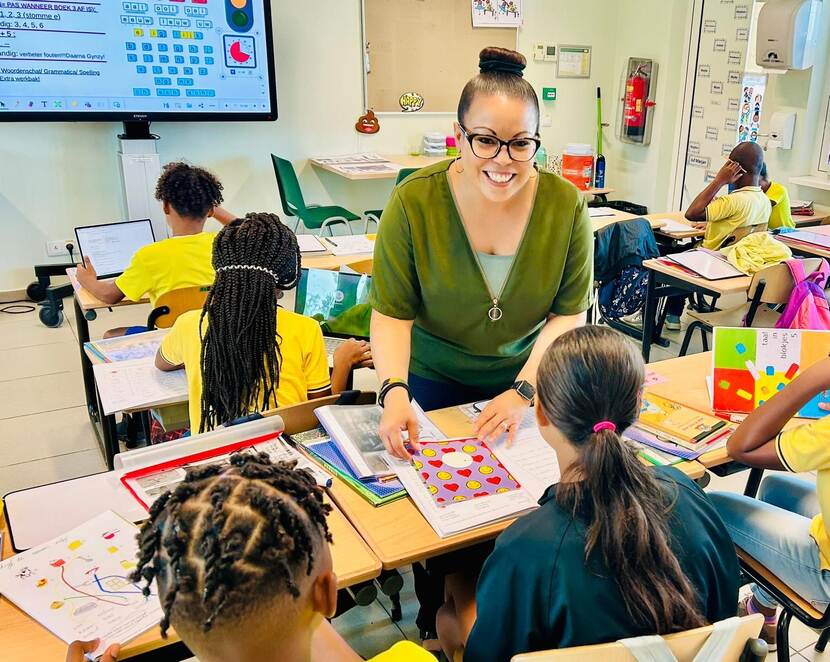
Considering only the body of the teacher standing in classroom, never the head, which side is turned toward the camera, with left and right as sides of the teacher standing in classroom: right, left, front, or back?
front

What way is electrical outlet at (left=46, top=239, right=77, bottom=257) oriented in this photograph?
toward the camera

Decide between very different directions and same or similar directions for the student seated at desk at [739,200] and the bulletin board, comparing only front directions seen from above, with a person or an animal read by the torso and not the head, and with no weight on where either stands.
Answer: very different directions

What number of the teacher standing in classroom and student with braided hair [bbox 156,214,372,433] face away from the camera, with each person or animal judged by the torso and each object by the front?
1

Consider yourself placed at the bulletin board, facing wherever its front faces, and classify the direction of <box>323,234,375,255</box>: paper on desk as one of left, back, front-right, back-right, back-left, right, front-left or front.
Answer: front

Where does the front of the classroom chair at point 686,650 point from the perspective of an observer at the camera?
facing away from the viewer and to the left of the viewer

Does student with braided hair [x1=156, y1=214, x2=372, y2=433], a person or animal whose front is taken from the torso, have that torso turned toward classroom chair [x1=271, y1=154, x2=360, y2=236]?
yes

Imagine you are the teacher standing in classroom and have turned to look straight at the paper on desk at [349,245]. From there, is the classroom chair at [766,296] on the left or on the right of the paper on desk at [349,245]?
right

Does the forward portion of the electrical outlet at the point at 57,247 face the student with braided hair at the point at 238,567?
yes

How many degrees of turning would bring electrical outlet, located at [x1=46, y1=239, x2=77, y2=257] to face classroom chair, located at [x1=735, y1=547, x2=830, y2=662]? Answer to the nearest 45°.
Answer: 0° — it already faces it

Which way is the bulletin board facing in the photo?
toward the camera

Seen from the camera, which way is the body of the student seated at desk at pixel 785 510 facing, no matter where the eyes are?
to the viewer's left

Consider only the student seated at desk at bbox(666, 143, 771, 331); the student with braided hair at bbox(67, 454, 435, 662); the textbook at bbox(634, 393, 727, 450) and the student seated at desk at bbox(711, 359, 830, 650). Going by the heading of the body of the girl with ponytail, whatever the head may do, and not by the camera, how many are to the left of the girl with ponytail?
1

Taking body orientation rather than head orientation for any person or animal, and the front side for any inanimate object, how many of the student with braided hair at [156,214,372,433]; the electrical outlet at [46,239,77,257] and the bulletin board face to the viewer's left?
0

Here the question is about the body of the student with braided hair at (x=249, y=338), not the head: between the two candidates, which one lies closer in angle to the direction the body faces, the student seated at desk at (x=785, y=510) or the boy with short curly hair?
the boy with short curly hair

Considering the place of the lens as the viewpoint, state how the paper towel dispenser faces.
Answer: facing the viewer and to the left of the viewer

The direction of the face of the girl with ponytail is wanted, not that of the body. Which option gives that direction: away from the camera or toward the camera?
away from the camera

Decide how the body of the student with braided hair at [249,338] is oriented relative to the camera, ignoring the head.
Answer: away from the camera

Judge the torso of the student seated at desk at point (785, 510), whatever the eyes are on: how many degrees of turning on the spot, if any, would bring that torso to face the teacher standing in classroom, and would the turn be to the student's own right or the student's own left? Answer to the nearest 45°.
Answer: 0° — they already face them

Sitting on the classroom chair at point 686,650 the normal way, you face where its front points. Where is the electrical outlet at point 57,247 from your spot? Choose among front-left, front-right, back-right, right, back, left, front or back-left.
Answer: front
